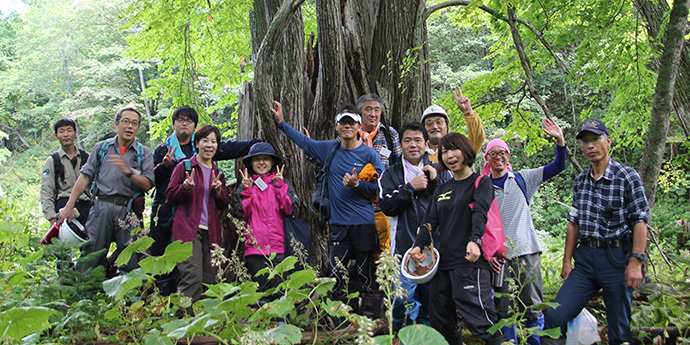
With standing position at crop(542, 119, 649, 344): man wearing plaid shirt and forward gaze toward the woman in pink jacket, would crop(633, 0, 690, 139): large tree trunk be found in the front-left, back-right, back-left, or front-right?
back-right

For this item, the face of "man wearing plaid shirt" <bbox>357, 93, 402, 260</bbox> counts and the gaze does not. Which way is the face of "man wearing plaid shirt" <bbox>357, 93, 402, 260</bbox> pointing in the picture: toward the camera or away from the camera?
toward the camera

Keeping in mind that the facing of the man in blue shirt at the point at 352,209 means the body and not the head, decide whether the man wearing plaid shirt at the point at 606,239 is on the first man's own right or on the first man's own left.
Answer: on the first man's own left

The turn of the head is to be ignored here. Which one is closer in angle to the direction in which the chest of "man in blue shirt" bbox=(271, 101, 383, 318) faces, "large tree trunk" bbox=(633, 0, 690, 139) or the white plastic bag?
the white plastic bag

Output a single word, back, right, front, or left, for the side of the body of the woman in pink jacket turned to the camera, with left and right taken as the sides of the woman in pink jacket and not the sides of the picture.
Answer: front

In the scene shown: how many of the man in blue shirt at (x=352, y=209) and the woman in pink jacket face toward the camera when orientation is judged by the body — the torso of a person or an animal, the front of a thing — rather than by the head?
2

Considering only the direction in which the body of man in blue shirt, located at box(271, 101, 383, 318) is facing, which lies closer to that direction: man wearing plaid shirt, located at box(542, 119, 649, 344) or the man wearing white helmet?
the man wearing plaid shirt

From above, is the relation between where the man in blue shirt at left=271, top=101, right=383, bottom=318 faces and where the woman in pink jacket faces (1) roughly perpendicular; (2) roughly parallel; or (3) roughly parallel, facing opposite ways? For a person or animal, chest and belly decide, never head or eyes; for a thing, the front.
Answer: roughly parallel

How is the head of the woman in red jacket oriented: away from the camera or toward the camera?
toward the camera

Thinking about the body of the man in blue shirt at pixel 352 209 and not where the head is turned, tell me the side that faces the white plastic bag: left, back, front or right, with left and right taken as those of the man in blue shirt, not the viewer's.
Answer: left

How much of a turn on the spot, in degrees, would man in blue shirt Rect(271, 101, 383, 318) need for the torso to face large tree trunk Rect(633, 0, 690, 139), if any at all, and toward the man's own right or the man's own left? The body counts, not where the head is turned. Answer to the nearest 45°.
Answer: approximately 90° to the man's own left
